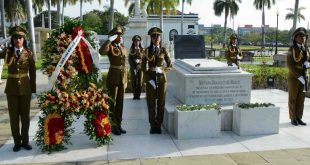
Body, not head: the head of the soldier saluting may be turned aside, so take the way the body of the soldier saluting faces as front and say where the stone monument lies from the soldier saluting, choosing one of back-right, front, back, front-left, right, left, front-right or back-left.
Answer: back-left

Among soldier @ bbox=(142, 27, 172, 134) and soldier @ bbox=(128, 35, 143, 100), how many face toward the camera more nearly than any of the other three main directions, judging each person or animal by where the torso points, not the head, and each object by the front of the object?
2

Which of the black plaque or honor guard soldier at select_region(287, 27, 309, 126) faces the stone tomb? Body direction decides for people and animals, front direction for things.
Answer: the black plaque

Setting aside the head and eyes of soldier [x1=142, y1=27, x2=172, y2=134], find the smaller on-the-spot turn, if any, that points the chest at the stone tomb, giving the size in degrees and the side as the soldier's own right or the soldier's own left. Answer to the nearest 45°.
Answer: approximately 135° to the soldier's own left

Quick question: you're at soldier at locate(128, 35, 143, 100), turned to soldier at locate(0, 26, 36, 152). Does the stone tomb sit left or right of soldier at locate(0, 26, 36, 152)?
left

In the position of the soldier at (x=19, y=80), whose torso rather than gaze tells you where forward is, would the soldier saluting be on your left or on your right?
on your left
